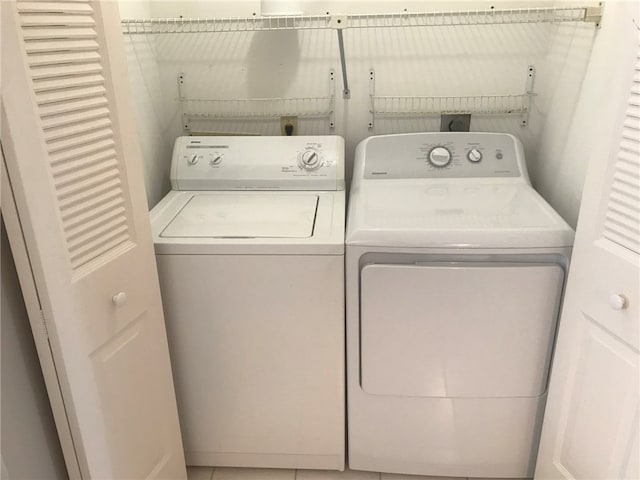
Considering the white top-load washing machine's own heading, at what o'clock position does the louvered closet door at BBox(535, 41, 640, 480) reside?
The louvered closet door is roughly at 10 o'clock from the white top-load washing machine.

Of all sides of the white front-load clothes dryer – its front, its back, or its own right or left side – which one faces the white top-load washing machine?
right

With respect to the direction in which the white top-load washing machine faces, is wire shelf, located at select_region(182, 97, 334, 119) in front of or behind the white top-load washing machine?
behind

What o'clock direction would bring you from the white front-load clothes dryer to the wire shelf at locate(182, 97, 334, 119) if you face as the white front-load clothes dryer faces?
The wire shelf is roughly at 4 o'clock from the white front-load clothes dryer.

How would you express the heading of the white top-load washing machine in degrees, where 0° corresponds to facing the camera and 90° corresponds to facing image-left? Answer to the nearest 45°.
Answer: approximately 0°

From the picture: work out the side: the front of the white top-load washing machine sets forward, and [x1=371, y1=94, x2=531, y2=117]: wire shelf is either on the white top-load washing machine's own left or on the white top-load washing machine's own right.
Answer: on the white top-load washing machine's own left

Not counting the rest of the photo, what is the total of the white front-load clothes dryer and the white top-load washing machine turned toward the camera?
2

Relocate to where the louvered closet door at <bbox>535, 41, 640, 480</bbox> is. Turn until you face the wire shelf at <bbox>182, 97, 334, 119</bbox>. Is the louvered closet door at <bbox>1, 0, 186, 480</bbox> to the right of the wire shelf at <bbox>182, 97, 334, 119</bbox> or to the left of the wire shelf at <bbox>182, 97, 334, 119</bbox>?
left

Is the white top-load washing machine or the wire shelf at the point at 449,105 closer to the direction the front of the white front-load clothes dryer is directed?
the white top-load washing machine

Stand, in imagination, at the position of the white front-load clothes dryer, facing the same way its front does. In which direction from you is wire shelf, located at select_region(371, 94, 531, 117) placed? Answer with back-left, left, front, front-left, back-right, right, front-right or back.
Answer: back

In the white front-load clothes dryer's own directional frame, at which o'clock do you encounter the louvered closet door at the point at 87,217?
The louvered closet door is roughly at 2 o'clock from the white front-load clothes dryer.
